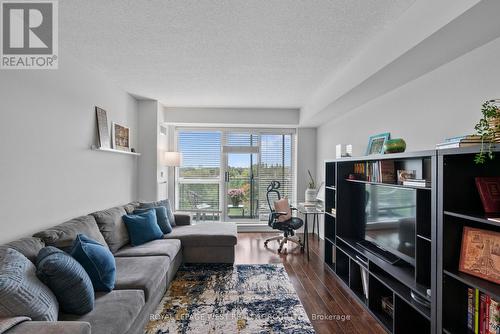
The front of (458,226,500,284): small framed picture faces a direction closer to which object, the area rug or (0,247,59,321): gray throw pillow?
the gray throw pillow

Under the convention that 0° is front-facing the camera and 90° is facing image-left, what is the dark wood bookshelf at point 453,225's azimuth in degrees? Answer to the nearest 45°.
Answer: approximately 45°

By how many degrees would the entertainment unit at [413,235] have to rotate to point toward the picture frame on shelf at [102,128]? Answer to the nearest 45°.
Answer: approximately 45° to its right
